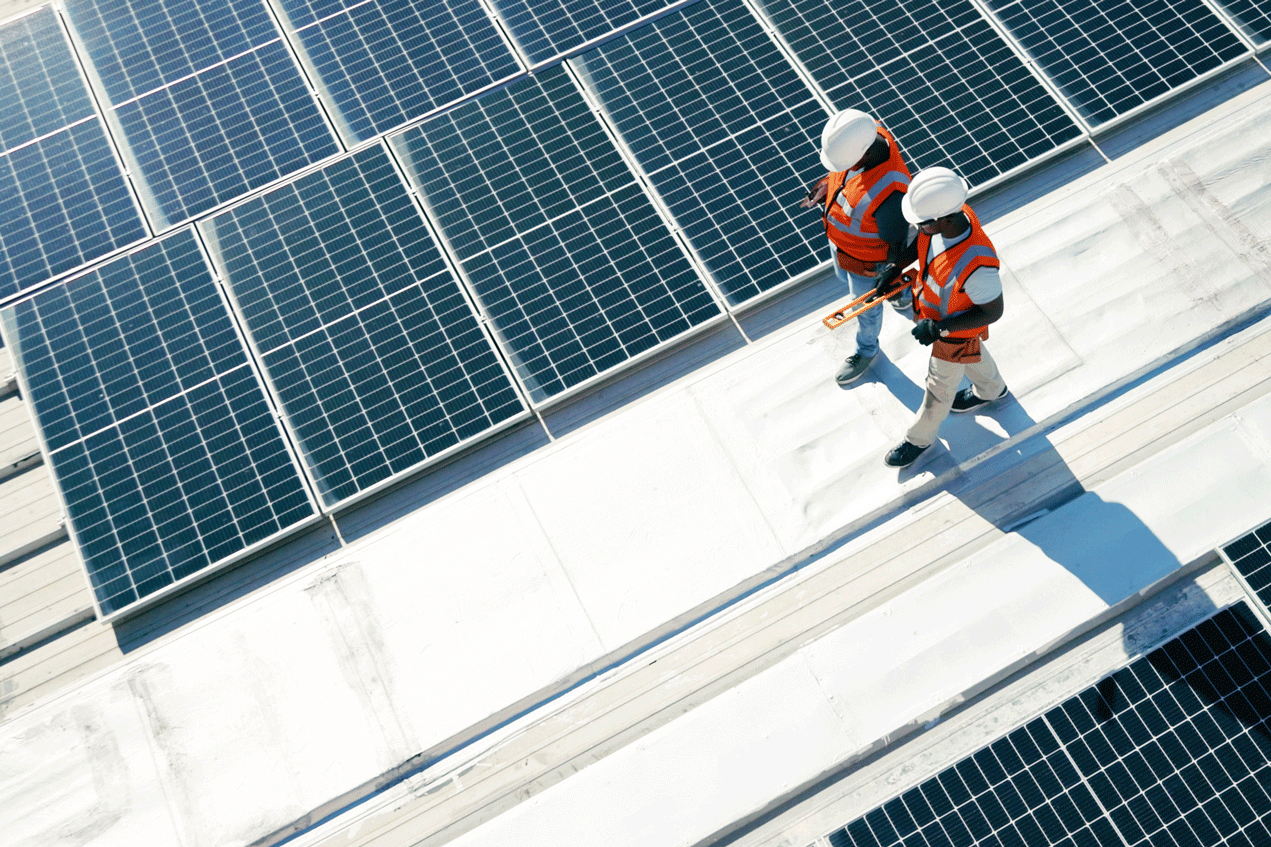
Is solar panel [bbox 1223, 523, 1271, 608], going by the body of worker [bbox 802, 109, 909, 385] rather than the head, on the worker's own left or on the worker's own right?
on the worker's own left

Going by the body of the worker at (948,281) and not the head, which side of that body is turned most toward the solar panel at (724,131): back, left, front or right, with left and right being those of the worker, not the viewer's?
right

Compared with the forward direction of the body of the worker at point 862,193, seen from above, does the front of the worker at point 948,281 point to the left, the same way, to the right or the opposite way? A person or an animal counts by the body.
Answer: the same way

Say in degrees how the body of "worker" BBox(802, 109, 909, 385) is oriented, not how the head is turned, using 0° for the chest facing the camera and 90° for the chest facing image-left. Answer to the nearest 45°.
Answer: approximately 45°

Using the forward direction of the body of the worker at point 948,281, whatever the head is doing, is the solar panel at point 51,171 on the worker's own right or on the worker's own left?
on the worker's own right

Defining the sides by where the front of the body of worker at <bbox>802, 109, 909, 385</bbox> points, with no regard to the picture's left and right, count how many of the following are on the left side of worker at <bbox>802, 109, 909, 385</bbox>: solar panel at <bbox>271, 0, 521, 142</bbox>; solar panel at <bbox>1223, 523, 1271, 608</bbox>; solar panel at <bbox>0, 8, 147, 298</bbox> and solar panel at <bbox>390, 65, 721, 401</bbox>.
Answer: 1

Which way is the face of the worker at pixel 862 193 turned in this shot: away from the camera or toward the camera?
toward the camera

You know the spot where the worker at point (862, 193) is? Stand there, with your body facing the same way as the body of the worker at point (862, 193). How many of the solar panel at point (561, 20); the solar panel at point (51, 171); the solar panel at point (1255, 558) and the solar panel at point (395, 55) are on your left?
1

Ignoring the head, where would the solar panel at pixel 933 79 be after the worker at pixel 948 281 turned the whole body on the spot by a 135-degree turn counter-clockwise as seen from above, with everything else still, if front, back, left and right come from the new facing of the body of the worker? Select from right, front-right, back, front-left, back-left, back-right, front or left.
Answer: left

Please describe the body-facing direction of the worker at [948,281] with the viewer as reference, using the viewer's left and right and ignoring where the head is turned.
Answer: facing the viewer and to the left of the viewer

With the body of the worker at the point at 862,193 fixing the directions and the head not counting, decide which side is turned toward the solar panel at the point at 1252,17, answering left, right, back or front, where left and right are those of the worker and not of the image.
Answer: back

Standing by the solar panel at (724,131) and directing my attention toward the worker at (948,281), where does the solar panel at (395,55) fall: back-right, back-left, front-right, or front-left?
back-right

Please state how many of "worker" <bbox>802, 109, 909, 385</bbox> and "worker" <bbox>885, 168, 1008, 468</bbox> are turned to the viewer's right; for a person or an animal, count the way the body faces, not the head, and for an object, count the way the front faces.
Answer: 0
